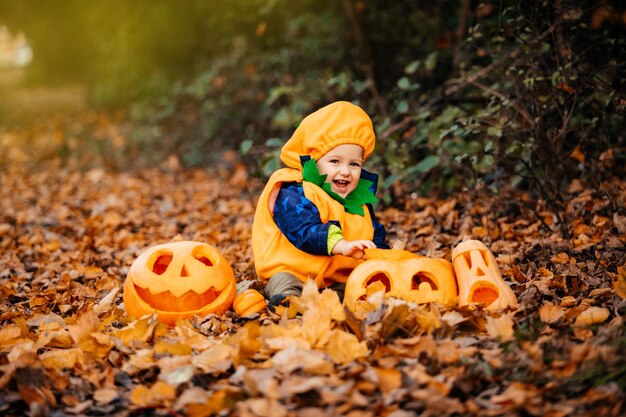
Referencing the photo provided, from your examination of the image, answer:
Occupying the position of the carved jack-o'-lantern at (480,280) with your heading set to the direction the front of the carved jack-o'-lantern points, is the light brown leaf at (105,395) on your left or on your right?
on your right

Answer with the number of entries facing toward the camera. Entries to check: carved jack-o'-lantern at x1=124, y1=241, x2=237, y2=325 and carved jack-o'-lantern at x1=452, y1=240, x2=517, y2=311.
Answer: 2

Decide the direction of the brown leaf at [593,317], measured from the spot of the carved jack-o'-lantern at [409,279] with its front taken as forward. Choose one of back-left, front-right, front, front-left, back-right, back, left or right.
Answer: front-left

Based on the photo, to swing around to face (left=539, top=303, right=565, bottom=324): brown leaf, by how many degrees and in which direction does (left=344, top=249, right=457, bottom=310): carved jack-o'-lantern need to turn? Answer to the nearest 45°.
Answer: approximately 45° to its left

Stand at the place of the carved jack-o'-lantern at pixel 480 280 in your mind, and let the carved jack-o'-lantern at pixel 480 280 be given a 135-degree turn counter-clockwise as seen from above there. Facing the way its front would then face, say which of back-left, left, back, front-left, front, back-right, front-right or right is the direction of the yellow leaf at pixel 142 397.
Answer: back

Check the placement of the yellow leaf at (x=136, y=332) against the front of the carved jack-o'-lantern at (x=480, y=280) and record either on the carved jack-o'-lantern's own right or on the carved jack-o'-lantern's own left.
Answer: on the carved jack-o'-lantern's own right

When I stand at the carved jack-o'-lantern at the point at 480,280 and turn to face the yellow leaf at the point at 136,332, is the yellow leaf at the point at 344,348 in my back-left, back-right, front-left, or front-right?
front-left

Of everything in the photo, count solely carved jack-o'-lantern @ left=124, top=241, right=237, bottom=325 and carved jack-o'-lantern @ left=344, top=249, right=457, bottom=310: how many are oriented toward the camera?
2

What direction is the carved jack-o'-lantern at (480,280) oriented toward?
toward the camera

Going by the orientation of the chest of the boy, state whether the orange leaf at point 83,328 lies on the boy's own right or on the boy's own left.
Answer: on the boy's own right

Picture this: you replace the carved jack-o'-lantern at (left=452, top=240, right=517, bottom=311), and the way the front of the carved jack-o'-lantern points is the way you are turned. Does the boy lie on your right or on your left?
on your right

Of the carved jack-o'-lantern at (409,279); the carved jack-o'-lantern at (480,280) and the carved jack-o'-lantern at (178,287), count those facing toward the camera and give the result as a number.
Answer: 3

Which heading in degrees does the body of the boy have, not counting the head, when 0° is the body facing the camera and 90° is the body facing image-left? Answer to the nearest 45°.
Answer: approximately 315°

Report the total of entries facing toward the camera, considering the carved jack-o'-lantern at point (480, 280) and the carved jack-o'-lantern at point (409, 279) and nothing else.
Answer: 2

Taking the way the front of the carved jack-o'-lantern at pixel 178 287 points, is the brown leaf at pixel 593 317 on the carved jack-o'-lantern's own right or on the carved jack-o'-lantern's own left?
on the carved jack-o'-lantern's own left

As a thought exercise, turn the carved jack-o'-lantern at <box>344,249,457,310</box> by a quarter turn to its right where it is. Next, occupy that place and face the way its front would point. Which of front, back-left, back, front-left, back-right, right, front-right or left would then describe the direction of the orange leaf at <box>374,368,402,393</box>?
left

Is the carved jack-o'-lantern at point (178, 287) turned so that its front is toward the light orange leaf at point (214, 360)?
yes

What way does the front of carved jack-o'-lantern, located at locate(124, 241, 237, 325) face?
toward the camera
